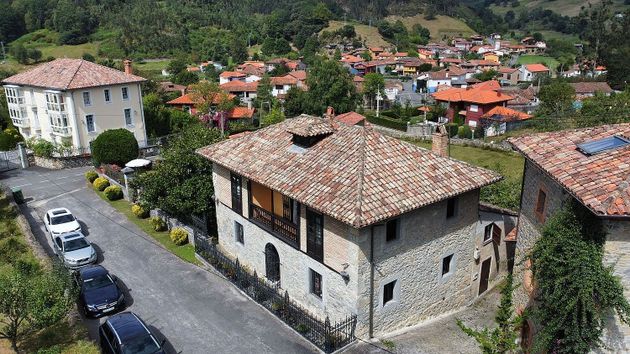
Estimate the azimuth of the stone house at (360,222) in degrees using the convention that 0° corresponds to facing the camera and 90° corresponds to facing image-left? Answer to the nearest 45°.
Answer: approximately 45°

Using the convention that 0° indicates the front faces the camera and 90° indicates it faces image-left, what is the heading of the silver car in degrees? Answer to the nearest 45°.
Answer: approximately 315°

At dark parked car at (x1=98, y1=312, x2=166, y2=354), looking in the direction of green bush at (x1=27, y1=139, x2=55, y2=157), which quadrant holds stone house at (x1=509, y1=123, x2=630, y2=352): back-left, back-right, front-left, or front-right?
back-right

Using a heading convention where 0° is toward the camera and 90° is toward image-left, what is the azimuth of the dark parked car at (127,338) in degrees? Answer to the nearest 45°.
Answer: approximately 315°

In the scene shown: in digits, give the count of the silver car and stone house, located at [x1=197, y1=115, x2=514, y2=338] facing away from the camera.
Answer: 0

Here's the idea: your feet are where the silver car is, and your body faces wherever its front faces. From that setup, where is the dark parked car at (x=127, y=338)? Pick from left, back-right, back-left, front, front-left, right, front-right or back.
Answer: front-right

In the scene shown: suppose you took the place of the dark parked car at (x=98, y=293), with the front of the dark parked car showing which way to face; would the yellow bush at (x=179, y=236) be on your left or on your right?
on your left

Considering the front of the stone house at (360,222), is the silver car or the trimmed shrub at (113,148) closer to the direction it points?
the silver car

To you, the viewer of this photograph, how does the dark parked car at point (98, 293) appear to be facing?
facing the viewer and to the right of the viewer

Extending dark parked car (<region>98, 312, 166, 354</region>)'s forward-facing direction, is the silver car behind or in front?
behind
